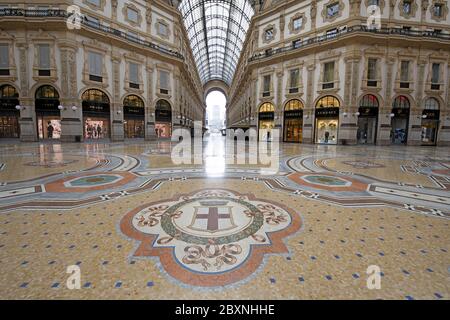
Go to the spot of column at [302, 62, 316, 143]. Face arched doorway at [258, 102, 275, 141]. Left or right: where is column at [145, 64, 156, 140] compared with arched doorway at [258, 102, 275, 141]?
left

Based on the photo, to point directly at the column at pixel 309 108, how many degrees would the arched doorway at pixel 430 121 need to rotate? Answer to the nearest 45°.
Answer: approximately 45° to its right

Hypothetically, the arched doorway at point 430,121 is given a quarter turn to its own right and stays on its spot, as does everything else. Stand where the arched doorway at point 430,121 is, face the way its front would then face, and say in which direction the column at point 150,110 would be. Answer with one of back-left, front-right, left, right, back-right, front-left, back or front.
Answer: front-left

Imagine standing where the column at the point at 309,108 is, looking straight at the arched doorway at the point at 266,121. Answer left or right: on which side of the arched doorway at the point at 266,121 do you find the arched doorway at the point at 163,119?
left

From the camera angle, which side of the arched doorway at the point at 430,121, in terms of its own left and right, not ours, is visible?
front

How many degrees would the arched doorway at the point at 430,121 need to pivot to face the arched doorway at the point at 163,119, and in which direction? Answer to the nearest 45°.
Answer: approximately 45° to its right
